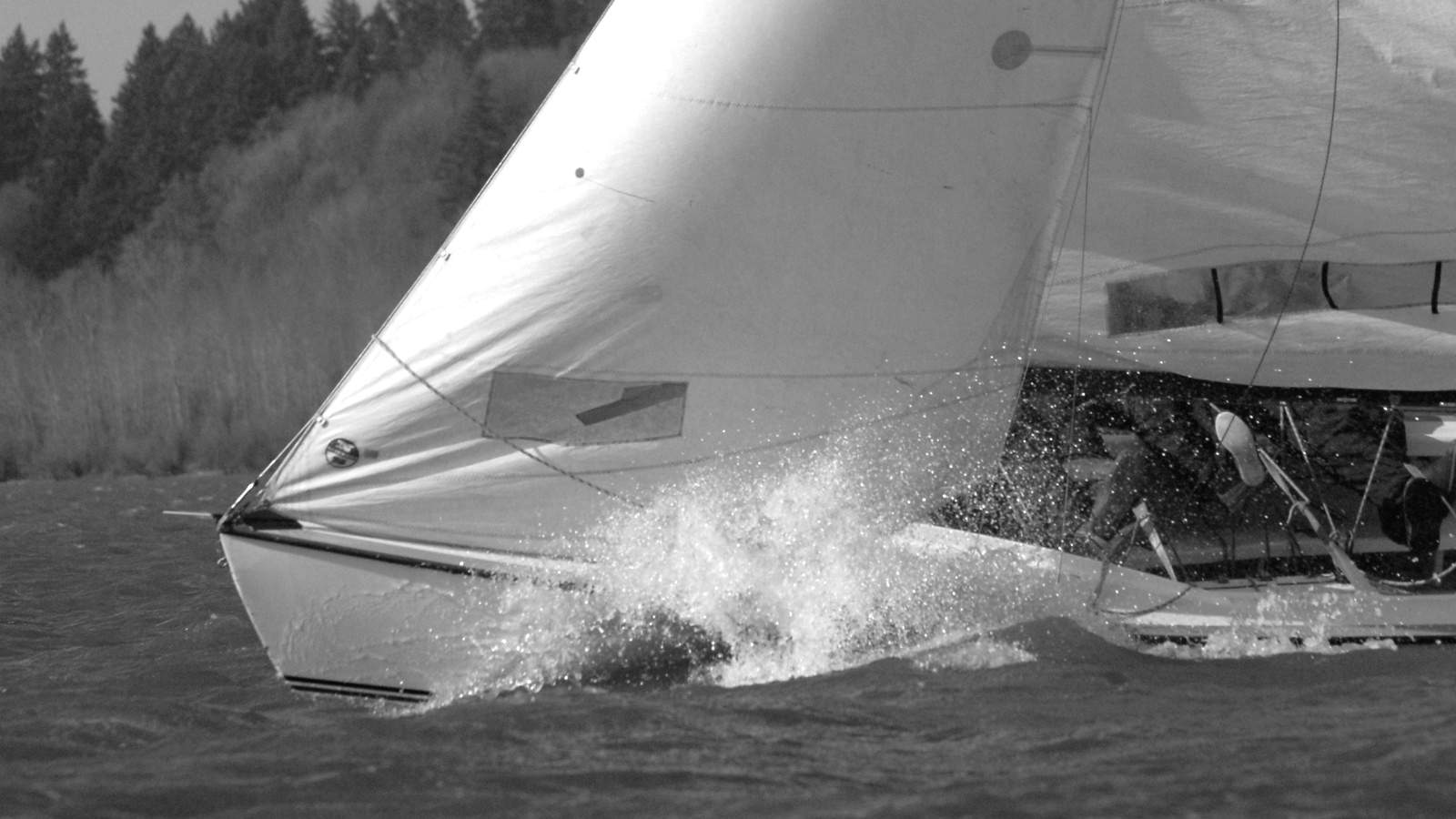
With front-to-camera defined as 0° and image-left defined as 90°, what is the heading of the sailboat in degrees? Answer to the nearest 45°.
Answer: approximately 90°

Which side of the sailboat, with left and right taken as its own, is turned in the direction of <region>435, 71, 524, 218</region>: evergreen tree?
right
